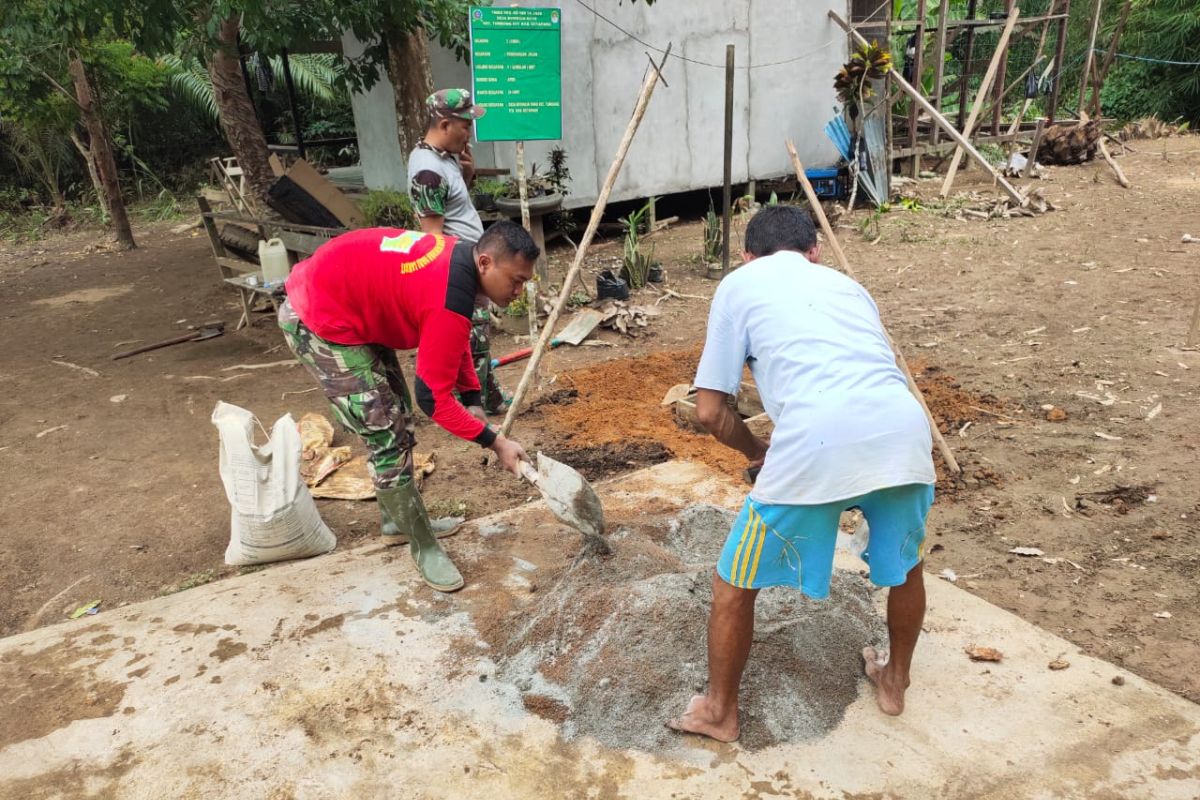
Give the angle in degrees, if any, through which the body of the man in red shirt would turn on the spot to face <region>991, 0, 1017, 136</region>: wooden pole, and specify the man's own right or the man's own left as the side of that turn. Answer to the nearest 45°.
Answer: approximately 45° to the man's own left

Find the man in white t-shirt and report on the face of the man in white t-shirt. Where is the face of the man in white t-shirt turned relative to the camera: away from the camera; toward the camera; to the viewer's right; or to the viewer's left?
away from the camera

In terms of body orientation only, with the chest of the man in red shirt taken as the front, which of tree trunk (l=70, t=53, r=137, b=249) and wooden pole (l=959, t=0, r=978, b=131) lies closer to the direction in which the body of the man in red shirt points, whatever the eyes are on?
the wooden pole

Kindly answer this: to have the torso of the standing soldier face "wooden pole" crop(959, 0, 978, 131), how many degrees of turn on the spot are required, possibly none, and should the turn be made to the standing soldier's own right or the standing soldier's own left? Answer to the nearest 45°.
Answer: approximately 45° to the standing soldier's own left

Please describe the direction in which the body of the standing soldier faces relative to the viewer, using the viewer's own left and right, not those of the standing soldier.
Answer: facing to the right of the viewer

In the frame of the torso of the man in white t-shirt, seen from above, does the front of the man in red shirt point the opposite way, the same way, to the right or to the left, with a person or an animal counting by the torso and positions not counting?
to the right

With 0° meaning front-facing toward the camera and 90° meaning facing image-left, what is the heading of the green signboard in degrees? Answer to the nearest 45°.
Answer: approximately 0°

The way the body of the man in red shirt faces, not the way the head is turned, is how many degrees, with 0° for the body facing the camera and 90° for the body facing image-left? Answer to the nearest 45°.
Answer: approximately 270°
